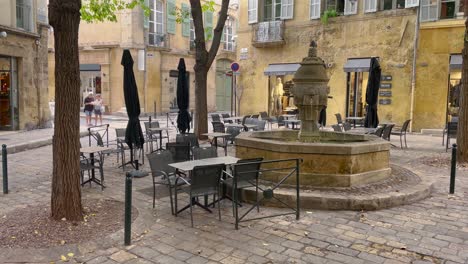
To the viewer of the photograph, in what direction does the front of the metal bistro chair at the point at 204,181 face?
facing away from the viewer and to the left of the viewer

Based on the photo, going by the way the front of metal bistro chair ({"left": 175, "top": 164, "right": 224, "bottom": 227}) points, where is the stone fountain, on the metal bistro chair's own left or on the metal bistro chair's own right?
on the metal bistro chair's own right

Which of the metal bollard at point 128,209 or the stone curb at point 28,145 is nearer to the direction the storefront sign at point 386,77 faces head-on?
the metal bollard

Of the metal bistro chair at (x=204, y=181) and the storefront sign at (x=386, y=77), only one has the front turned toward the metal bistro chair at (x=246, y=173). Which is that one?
the storefront sign

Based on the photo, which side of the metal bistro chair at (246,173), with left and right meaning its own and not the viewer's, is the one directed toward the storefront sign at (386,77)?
right

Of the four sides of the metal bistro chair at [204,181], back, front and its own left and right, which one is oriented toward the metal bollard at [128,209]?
left

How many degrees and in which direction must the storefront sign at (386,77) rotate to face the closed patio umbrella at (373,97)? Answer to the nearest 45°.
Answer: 0° — it already faces it

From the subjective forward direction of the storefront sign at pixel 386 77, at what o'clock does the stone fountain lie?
The stone fountain is roughly at 12 o'clock from the storefront sign.

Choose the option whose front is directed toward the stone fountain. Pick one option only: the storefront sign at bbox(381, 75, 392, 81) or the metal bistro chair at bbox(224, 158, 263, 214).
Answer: the storefront sign
